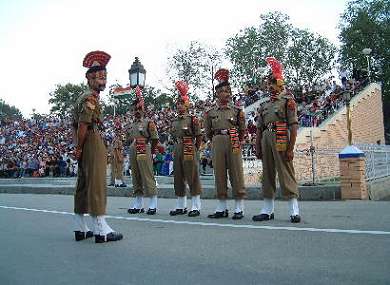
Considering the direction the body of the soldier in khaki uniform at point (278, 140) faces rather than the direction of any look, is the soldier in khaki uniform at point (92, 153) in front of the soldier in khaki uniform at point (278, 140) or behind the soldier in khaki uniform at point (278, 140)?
in front

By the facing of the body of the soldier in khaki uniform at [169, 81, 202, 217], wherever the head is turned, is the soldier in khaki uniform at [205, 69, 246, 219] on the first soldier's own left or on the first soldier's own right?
on the first soldier's own left

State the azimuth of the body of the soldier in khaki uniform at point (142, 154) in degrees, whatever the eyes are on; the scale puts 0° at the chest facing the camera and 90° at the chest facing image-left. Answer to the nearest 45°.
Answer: approximately 45°

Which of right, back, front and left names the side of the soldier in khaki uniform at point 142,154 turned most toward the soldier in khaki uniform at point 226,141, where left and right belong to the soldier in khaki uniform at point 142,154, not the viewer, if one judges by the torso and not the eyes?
left

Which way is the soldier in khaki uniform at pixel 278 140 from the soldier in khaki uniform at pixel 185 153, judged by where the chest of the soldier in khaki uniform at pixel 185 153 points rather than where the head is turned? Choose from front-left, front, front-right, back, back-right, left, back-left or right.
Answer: left

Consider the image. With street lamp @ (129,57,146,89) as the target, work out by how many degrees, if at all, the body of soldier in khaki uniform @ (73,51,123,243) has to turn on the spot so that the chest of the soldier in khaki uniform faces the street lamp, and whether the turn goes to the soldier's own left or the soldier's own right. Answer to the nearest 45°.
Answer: approximately 90° to the soldier's own left

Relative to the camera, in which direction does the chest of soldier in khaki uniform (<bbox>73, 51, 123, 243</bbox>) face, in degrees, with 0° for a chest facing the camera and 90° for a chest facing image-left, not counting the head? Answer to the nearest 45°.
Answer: approximately 270°

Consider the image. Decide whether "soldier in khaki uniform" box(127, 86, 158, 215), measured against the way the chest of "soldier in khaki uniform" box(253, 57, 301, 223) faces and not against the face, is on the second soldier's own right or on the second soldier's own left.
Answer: on the second soldier's own right

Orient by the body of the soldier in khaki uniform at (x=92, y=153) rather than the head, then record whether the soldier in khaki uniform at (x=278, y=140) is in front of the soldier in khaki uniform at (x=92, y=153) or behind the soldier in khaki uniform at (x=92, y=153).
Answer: in front
